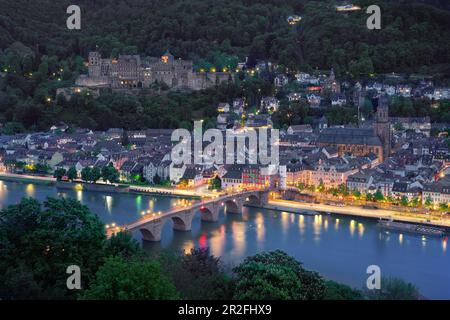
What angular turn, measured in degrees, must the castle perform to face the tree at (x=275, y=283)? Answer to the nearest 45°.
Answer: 0° — it already faces it

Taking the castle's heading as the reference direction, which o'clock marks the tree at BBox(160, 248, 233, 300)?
The tree is roughly at 12 o'clock from the castle.

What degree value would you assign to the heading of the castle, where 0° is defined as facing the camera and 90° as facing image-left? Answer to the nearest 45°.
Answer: approximately 0°

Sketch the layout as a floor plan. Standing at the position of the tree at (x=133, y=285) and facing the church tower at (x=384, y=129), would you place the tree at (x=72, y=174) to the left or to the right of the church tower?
left

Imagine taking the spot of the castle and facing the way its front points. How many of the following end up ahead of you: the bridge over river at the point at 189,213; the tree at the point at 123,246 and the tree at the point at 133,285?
3

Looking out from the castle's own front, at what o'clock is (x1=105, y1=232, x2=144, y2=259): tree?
The tree is roughly at 12 o'clock from the castle.

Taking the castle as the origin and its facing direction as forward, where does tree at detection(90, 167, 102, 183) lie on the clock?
The tree is roughly at 12 o'clock from the castle.

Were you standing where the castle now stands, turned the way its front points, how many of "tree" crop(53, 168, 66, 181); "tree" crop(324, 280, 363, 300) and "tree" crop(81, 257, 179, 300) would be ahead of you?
3

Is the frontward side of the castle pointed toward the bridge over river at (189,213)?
yes

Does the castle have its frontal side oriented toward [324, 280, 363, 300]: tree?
yes
